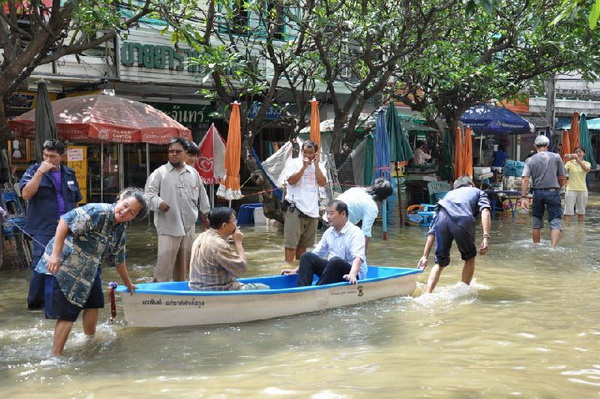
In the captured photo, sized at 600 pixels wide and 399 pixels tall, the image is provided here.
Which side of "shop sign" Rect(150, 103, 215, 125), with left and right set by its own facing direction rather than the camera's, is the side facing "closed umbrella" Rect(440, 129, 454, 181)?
left

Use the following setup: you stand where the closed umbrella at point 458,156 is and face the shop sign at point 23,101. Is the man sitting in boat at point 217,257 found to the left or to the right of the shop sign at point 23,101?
left

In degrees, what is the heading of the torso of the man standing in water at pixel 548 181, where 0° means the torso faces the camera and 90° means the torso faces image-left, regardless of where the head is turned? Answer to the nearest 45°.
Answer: approximately 180°

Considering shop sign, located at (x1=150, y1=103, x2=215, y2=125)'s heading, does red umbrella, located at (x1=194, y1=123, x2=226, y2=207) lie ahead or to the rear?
ahead

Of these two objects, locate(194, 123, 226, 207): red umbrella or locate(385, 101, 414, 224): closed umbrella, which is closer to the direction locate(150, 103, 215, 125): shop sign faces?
the red umbrella

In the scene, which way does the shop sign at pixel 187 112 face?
toward the camera

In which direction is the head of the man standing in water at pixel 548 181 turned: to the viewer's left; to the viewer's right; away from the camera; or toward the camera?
away from the camera

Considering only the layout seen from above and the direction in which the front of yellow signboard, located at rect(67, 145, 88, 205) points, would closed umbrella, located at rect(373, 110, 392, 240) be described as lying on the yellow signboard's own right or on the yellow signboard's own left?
on the yellow signboard's own left
